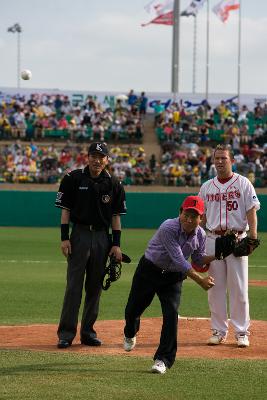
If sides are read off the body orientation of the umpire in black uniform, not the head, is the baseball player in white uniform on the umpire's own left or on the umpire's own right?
on the umpire's own left

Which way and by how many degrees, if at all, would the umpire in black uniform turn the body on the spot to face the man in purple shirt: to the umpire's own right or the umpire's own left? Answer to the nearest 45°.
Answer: approximately 45° to the umpire's own left

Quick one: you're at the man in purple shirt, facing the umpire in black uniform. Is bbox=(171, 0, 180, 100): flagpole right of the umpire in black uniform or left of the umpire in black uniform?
right

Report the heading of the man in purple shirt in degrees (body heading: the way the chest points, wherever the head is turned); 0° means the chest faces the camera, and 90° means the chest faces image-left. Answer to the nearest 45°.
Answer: approximately 315°

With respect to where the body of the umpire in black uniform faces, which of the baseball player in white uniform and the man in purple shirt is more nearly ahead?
the man in purple shirt

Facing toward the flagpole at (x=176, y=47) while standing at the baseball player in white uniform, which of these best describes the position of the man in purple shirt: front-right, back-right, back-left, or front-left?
back-left

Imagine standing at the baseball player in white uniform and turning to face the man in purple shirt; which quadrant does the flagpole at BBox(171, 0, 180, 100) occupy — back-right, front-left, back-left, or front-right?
back-right

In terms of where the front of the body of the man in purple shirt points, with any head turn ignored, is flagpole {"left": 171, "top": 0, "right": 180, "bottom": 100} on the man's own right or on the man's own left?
on the man's own left

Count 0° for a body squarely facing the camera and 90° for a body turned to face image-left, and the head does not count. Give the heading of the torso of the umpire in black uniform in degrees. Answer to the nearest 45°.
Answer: approximately 0°

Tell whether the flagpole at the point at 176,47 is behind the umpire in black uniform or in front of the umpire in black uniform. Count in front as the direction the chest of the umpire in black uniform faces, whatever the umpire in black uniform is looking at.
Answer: behind

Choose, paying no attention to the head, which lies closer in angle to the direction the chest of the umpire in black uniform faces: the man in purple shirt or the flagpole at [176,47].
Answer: the man in purple shirt

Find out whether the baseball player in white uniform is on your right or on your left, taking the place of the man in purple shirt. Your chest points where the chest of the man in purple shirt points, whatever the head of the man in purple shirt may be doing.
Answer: on your left
